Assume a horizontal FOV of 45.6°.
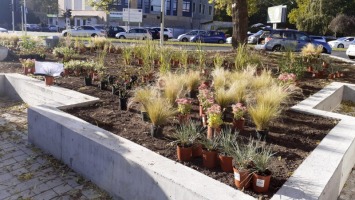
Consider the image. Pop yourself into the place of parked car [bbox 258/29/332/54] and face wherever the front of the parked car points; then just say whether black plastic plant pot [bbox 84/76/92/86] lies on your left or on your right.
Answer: on your right

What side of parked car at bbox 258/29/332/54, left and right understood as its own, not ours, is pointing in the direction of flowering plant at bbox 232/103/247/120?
right

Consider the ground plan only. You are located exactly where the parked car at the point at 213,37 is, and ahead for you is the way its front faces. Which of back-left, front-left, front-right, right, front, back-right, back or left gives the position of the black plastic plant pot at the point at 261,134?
left

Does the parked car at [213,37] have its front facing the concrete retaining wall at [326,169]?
no

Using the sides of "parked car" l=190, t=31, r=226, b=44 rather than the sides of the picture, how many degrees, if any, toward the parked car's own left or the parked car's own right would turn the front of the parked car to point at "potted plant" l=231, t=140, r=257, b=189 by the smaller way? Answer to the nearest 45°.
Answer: approximately 90° to the parked car's own left

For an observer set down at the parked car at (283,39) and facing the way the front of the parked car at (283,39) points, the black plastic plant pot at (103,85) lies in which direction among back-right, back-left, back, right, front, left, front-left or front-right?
right

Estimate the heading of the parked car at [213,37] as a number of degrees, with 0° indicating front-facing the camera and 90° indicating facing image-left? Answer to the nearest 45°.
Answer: approximately 90°

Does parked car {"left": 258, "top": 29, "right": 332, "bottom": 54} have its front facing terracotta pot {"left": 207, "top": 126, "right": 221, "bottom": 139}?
no

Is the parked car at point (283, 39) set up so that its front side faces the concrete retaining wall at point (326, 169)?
no

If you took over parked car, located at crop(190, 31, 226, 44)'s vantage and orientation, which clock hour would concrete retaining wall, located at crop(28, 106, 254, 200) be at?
The concrete retaining wall is roughly at 9 o'clock from the parked car.

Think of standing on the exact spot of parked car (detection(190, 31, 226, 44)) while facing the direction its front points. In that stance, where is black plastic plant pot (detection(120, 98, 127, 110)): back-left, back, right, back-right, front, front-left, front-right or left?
left

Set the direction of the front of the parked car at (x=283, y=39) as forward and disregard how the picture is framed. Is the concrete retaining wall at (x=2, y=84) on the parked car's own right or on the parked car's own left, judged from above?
on the parked car's own right
